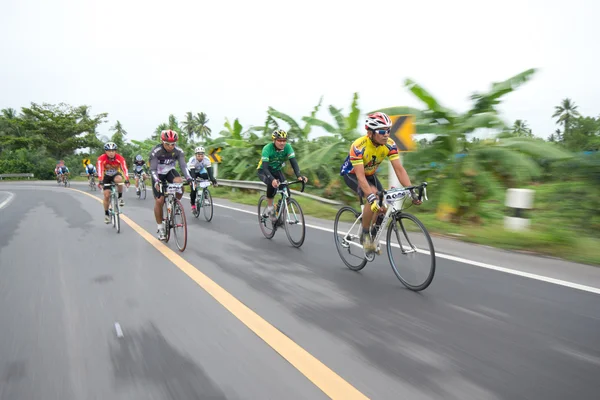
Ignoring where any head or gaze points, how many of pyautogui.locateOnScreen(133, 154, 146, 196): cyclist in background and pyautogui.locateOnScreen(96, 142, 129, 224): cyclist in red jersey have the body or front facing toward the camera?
2

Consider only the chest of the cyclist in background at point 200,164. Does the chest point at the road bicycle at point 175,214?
yes

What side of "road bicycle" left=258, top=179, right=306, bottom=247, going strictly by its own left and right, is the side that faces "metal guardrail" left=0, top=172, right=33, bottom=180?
back

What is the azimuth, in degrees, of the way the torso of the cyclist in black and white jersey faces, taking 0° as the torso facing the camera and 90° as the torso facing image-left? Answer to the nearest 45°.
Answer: approximately 315°

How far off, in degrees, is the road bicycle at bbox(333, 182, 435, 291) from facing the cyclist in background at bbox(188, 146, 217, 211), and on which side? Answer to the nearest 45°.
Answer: approximately 180°

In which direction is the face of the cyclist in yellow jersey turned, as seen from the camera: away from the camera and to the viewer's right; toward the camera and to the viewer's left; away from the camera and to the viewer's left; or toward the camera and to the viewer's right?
toward the camera and to the viewer's right
